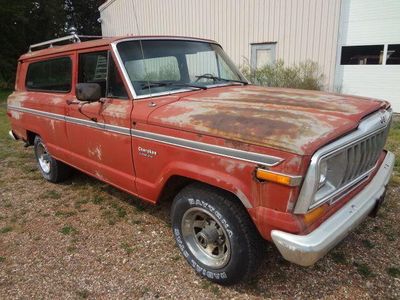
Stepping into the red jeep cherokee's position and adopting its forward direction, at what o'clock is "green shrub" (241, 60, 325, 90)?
The green shrub is roughly at 8 o'clock from the red jeep cherokee.

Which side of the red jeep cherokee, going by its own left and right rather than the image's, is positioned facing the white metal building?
left

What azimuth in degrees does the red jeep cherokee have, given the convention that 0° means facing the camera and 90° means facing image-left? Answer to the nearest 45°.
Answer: approximately 315°
